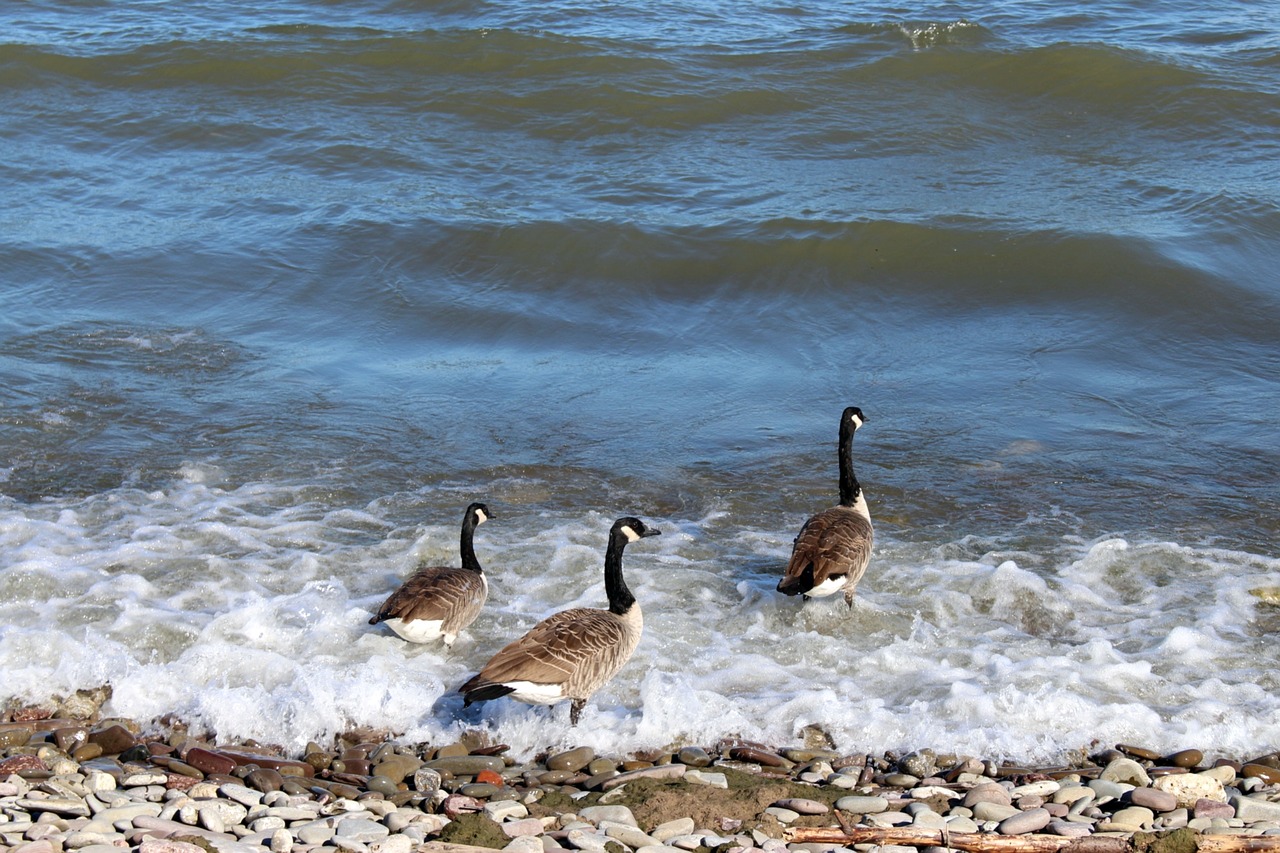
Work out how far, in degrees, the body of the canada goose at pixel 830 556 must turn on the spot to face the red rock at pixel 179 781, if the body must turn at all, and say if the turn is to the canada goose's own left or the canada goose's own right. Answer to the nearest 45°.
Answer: approximately 180°

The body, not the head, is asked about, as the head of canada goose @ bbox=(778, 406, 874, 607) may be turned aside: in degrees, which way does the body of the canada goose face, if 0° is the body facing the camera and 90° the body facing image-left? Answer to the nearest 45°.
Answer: approximately 225°

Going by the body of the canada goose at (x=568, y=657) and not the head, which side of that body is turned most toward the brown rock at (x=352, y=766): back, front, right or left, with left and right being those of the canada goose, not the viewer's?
back

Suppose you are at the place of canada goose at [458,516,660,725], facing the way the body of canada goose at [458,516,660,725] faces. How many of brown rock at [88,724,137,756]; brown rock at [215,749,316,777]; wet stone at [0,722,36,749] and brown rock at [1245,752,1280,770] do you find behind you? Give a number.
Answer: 3

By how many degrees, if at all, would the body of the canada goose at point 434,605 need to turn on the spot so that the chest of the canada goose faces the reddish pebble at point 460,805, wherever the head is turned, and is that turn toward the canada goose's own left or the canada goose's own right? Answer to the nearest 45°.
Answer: approximately 135° to the canada goose's own right

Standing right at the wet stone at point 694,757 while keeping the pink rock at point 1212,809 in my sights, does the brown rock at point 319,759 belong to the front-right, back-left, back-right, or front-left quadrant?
back-right

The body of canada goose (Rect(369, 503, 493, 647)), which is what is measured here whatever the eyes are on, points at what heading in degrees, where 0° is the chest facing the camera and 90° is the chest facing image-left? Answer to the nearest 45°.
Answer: approximately 225°

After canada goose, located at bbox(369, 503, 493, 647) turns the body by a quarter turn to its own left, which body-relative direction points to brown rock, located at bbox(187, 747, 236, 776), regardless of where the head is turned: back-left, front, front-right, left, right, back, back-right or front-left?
left

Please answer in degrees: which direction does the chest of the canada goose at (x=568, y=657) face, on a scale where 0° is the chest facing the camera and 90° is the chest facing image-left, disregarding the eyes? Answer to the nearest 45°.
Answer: approximately 270°

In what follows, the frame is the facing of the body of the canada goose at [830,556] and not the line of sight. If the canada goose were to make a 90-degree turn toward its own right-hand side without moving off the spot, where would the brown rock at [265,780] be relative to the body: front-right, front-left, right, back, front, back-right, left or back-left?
right

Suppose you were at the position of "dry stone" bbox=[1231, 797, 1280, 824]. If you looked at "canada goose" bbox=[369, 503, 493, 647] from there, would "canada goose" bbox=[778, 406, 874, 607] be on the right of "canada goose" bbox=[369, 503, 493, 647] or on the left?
right

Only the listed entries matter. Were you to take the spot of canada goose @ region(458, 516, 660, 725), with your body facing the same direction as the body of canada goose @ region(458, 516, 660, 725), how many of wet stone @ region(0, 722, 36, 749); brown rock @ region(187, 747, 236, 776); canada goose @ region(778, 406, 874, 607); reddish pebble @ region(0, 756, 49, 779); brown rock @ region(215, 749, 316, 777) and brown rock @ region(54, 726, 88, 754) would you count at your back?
5
